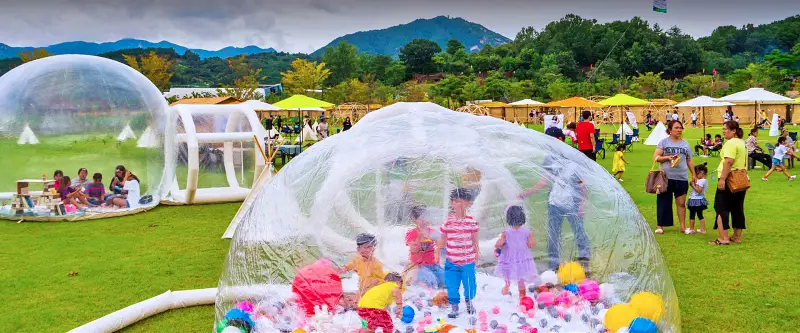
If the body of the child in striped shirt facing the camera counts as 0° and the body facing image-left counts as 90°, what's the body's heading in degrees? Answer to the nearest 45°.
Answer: approximately 0°

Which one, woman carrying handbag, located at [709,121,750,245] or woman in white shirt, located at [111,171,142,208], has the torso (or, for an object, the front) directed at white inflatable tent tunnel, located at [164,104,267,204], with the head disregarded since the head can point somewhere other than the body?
the woman carrying handbag

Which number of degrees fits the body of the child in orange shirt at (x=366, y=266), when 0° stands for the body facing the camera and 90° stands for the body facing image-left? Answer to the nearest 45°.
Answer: approximately 45°

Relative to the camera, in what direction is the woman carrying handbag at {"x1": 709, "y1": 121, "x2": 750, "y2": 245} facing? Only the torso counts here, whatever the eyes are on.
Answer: to the viewer's left

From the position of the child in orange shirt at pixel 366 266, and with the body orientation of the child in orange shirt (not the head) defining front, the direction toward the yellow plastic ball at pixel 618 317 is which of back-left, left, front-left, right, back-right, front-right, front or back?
back-left
